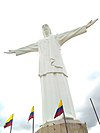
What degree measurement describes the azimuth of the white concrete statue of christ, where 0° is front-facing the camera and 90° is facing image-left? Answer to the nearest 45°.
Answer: approximately 0°
